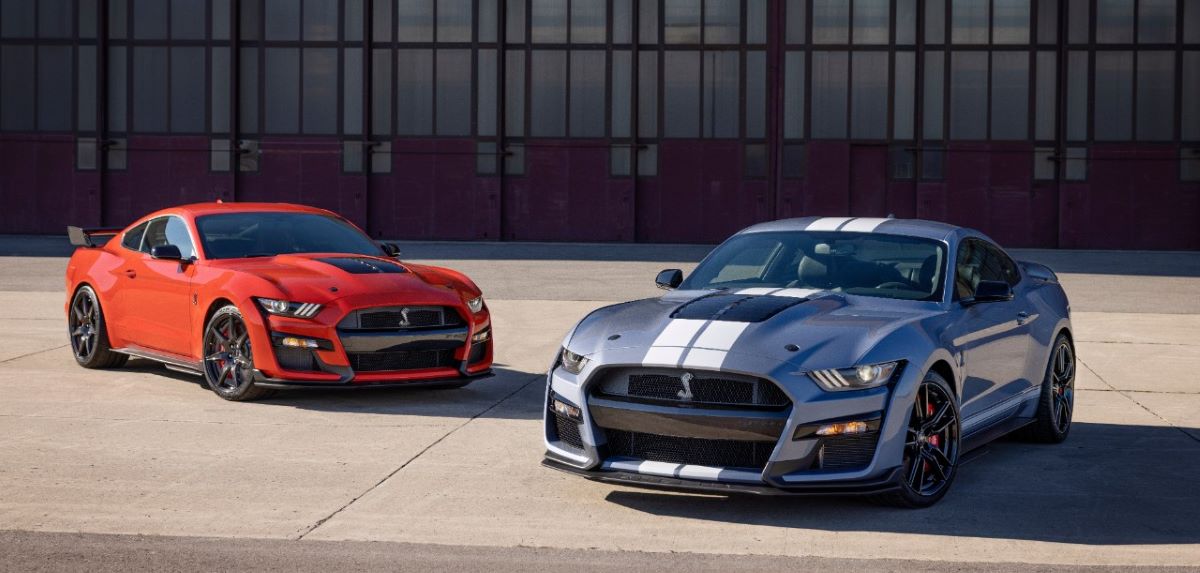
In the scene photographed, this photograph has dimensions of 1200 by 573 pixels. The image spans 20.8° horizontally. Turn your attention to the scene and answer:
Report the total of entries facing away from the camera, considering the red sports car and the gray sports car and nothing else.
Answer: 0

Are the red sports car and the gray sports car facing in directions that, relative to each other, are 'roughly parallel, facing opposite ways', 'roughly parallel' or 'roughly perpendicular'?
roughly perpendicular

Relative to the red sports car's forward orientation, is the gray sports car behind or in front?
in front

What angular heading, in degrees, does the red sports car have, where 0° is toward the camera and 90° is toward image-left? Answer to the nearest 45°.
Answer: approximately 315°

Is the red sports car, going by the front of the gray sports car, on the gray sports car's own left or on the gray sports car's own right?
on the gray sports car's own right
